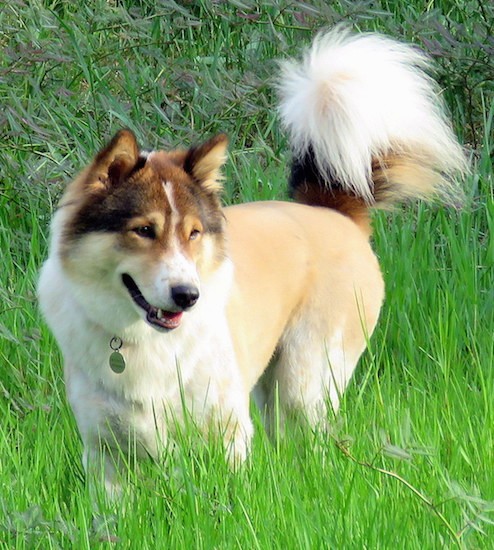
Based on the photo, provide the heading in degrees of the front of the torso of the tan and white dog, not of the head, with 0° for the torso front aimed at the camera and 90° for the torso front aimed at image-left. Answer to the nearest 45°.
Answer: approximately 45°
